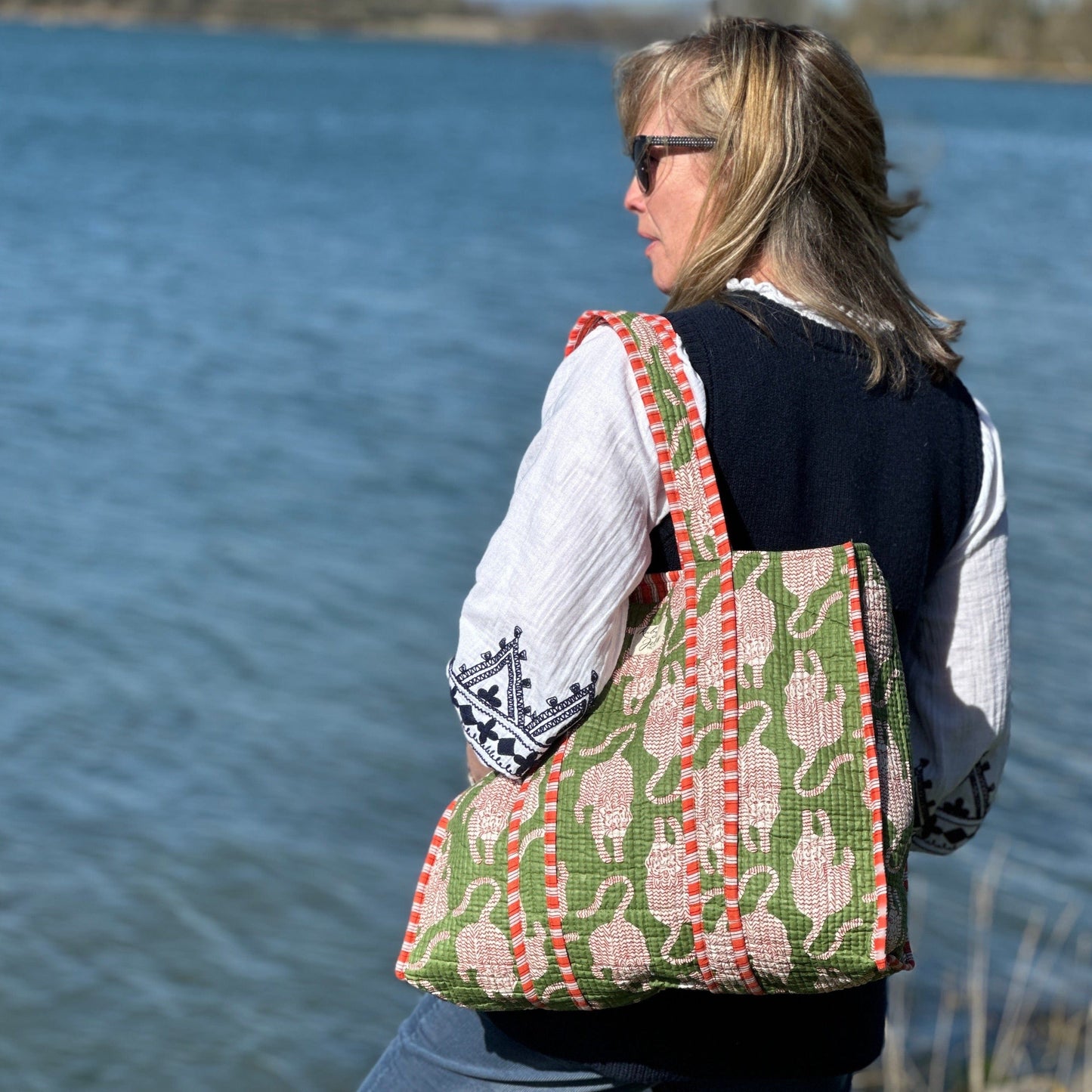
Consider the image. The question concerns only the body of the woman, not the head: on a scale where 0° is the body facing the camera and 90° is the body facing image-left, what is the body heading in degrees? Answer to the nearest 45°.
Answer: approximately 135°
